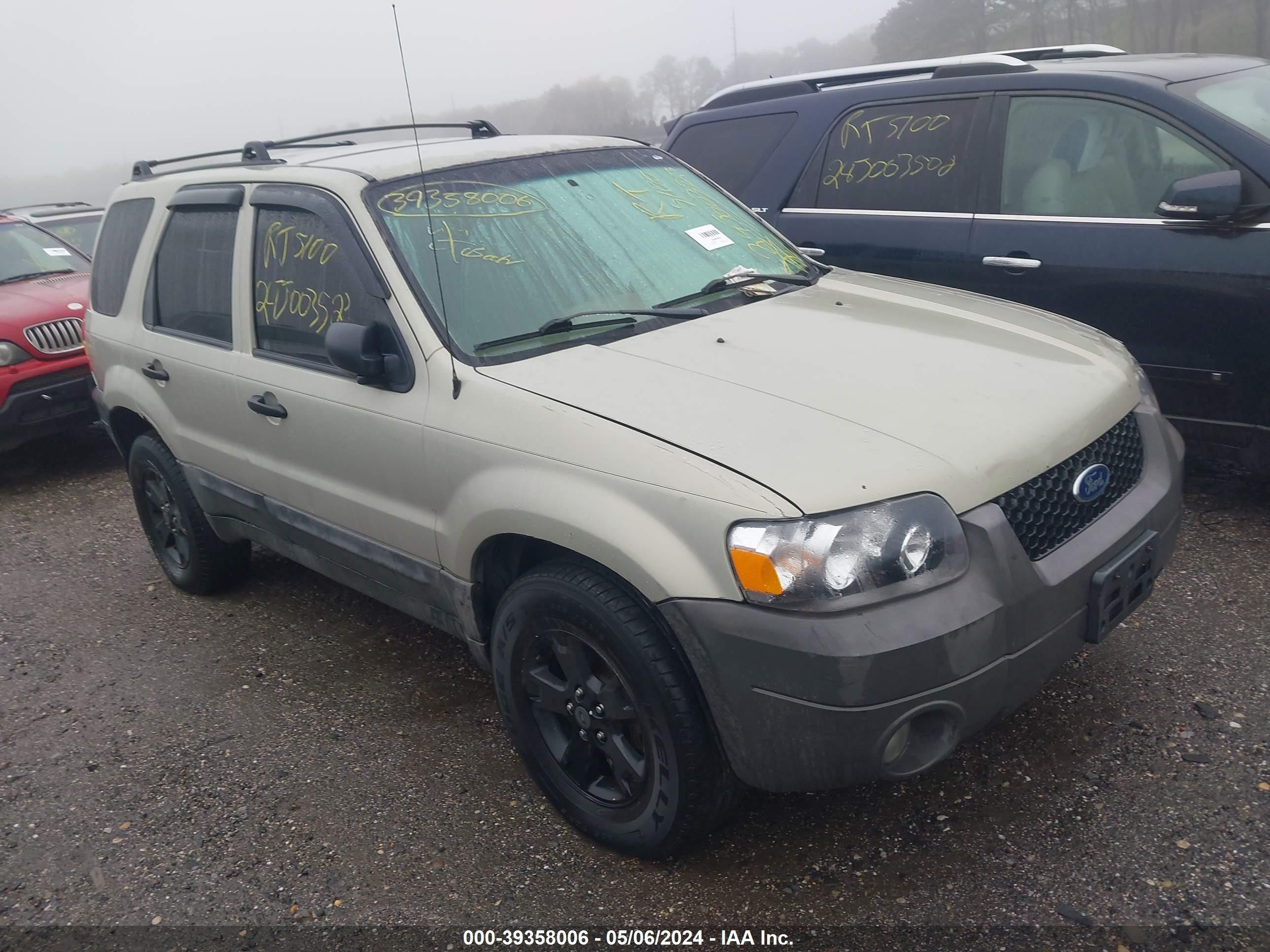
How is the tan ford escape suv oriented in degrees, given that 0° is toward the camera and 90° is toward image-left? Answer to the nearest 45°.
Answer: approximately 315°

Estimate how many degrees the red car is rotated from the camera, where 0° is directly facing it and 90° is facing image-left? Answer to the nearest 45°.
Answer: approximately 315°

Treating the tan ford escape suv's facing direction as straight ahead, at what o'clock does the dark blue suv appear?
The dark blue suv is roughly at 9 o'clock from the tan ford escape suv.

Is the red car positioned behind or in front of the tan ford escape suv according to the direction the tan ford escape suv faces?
behind
